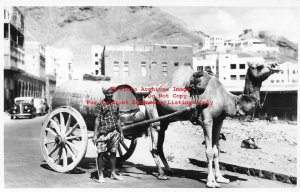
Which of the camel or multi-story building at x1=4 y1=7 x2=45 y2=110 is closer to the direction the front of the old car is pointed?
the camel

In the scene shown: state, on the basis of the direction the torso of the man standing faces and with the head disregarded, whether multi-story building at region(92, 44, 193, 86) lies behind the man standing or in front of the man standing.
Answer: behind

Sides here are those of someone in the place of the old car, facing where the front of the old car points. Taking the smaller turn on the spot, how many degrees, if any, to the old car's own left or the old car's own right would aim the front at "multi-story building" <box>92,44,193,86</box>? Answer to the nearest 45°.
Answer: approximately 135° to the old car's own left

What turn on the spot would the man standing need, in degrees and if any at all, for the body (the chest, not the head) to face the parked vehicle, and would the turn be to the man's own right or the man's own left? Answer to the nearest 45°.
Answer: approximately 180°

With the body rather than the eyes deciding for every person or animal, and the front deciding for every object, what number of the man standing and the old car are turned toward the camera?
2

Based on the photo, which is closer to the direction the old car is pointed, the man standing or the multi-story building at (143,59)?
the man standing

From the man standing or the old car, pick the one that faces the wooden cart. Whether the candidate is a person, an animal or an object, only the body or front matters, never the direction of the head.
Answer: the old car

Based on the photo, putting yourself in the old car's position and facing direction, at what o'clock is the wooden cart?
The wooden cart is roughly at 12 o'clock from the old car.

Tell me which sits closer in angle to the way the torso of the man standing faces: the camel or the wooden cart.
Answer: the camel
